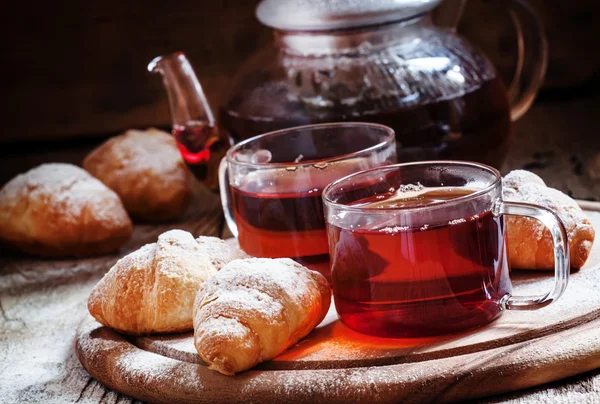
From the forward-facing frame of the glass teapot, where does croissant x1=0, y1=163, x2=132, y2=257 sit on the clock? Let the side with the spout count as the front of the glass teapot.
The croissant is roughly at 12 o'clock from the glass teapot.

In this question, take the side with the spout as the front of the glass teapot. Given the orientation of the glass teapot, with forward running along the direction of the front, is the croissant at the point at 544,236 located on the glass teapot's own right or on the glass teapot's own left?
on the glass teapot's own left

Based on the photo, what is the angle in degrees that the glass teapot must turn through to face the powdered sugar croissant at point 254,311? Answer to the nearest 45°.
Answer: approximately 90° to its left

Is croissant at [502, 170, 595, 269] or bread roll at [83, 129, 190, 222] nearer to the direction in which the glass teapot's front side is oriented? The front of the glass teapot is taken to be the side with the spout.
the bread roll

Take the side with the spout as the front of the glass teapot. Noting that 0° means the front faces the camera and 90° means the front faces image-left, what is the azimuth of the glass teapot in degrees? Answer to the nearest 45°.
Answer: approximately 90°

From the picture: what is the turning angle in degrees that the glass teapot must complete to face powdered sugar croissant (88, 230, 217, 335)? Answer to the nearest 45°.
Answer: approximately 45° to its left

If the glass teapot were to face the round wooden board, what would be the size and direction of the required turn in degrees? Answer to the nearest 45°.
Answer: approximately 90° to its left
